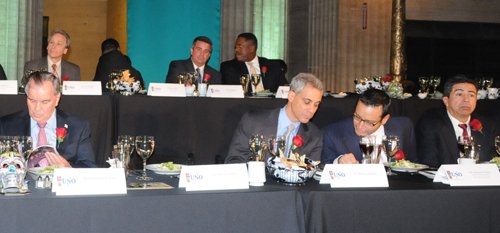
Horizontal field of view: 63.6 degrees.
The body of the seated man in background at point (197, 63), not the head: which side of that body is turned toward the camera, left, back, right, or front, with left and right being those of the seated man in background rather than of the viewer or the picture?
front

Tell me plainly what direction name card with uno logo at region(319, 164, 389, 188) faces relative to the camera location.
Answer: facing the viewer

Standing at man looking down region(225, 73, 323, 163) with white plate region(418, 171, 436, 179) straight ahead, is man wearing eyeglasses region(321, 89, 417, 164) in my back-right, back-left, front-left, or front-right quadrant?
front-left

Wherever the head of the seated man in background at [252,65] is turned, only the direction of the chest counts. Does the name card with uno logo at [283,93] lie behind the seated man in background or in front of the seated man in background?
in front

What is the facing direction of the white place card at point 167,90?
toward the camera

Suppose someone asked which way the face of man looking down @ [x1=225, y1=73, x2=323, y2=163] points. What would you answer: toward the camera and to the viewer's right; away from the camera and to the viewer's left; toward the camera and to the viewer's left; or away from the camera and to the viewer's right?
toward the camera and to the viewer's right

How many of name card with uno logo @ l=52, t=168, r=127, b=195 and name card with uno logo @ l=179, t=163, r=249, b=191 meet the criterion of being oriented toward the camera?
2

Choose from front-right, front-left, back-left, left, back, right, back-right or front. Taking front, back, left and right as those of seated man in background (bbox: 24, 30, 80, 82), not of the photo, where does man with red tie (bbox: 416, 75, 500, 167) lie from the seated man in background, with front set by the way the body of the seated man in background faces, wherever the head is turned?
front-left

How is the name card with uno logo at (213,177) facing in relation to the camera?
toward the camera

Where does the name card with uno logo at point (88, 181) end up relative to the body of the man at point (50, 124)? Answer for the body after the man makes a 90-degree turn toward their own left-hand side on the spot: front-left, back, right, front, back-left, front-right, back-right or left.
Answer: right

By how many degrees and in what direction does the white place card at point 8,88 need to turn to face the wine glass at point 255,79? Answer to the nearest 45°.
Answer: approximately 90° to its left

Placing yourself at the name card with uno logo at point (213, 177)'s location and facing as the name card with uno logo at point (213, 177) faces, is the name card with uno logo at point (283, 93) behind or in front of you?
behind

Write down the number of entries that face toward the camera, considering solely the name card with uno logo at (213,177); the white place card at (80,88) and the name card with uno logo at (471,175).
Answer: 3

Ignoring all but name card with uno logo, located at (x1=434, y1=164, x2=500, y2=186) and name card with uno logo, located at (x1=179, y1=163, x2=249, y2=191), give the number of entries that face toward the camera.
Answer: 2
